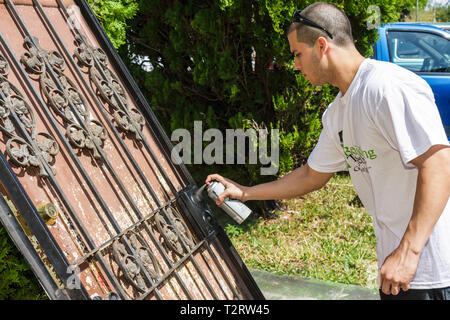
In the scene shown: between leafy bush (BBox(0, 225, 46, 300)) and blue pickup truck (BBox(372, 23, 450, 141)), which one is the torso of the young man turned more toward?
the leafy bush

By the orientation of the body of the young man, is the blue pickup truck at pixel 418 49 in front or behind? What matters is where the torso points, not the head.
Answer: behind

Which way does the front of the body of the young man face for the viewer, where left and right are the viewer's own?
facing the viewer and to the left of the viewer

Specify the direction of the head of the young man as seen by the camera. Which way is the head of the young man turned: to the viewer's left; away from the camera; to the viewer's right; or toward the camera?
to the viewer's left

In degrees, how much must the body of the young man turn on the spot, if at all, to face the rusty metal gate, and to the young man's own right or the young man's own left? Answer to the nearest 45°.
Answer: approximately 45° to the young man's own right

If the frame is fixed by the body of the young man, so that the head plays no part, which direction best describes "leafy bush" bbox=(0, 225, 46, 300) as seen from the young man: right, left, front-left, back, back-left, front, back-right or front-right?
front-right
